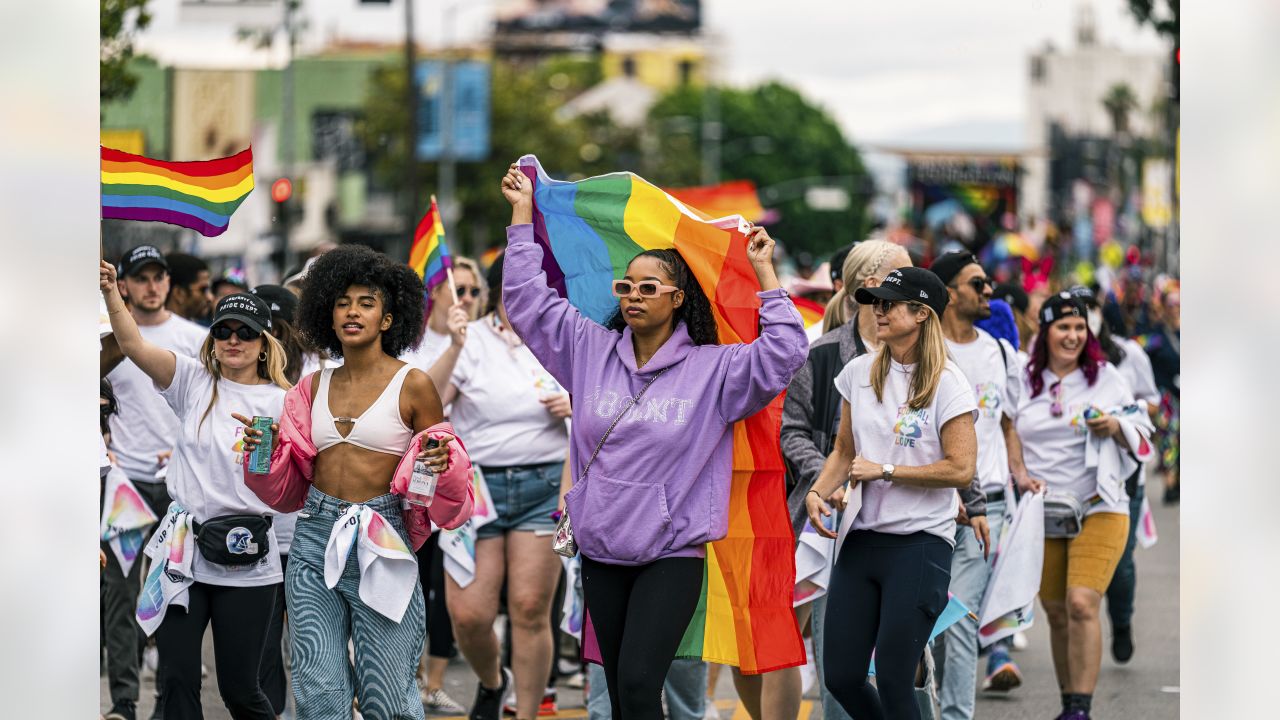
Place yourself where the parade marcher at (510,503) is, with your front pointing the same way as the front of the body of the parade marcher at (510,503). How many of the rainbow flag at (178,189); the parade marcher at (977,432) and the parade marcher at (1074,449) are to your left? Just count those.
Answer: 2

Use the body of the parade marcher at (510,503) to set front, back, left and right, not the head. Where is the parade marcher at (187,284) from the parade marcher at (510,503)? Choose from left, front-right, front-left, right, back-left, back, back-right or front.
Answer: back-right

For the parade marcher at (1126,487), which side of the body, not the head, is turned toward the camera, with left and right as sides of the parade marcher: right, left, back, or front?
front

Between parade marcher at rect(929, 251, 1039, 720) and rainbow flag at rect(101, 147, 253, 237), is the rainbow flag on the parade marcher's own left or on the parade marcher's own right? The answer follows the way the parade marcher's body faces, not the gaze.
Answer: on the parade marcher's own right

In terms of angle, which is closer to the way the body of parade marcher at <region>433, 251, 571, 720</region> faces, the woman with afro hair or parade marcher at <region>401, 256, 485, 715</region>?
the woman with afro hair

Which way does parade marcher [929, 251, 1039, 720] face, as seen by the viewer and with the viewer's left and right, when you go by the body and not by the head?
facing the viewer and to the right of the viewer

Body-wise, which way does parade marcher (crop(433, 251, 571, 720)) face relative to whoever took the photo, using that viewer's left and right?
facing the viewer

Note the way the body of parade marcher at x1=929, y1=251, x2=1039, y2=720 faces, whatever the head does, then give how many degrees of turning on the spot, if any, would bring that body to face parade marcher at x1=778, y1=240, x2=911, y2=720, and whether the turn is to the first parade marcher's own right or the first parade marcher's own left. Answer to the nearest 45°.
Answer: approximately 90° to the first parade marcher's own right

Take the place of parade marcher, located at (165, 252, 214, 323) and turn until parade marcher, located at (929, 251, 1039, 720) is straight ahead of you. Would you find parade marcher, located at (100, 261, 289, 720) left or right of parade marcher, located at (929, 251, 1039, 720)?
right

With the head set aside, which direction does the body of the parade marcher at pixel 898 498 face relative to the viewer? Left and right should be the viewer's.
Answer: facing the viewer and to the left of the viewer

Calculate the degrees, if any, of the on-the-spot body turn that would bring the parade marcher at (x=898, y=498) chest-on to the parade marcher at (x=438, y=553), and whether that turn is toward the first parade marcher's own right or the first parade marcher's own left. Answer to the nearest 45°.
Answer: approximately 90° to the first parade marcher's own right
